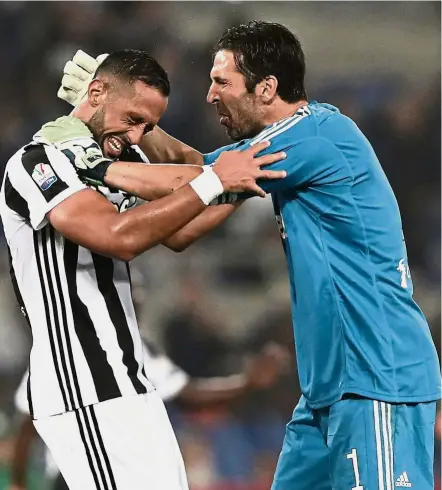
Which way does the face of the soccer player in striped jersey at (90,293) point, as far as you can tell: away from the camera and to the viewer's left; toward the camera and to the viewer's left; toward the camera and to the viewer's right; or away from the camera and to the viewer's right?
toward the camera and to the viewer's right

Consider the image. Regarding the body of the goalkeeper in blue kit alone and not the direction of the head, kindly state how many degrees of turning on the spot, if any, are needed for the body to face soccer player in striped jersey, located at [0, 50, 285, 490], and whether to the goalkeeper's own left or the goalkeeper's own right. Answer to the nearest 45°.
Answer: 0° — they already face them

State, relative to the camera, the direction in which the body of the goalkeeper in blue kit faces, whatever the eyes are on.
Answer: to the viewer's left

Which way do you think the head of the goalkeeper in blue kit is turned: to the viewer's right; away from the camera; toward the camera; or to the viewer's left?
to the viewer's left
